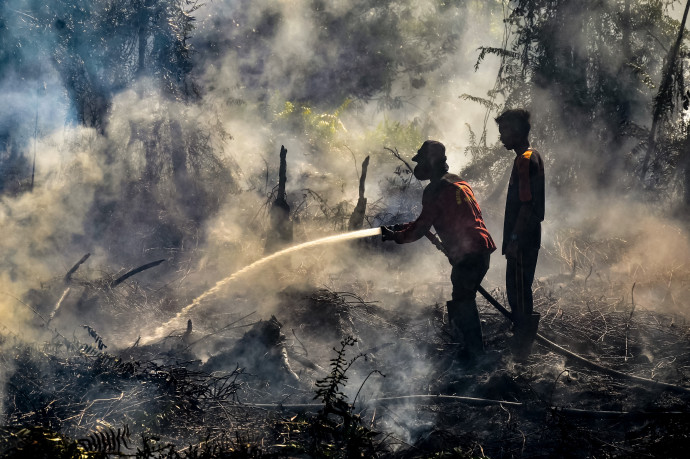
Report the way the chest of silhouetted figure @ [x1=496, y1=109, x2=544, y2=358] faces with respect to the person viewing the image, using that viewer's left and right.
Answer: facing to the left of the viewer

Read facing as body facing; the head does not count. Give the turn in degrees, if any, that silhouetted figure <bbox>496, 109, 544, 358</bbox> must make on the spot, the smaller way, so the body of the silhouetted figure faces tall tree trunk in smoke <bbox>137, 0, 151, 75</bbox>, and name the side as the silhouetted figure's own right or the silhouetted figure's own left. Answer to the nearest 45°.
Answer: approximately 45° to the silhouetted figure's own right

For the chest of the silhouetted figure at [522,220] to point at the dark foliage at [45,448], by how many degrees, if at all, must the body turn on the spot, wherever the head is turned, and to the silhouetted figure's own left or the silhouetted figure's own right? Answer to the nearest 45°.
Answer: approximately 45° to the silhouetted figure's own left

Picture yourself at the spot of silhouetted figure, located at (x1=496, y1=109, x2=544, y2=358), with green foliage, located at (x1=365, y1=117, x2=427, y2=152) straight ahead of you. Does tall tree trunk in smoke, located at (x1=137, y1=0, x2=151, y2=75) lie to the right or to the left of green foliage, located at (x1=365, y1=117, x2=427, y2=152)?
left

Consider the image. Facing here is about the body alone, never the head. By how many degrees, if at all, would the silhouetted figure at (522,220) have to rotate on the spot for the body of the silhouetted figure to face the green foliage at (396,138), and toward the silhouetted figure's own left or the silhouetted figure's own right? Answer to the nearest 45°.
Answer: approximately 90° to the silhouetted figure's own right

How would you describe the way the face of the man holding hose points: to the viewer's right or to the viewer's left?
to the viewer's left
